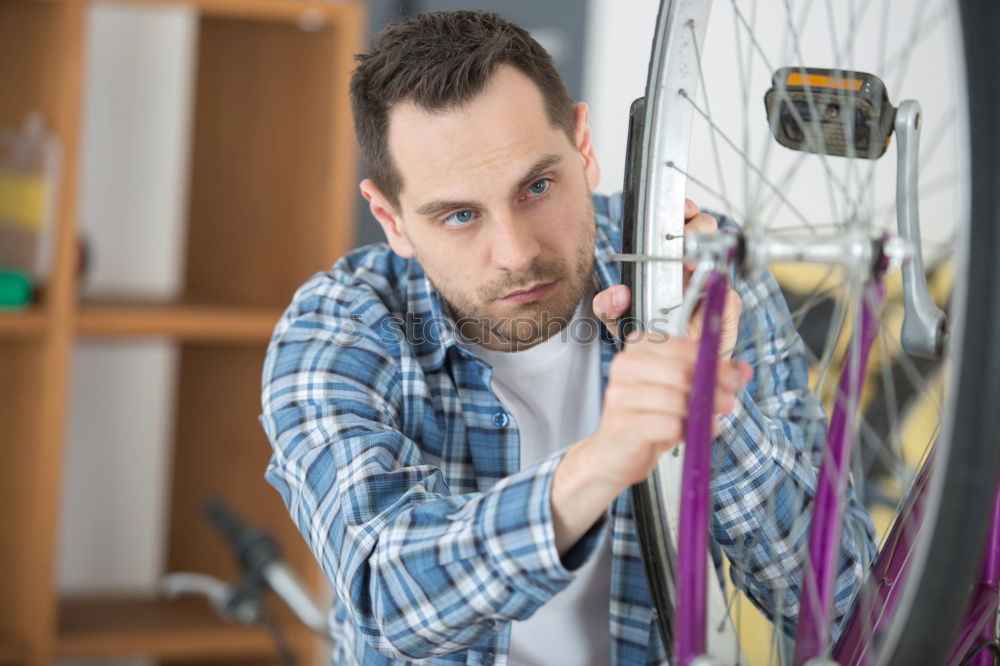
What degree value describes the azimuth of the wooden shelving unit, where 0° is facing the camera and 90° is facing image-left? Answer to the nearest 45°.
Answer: approximately 0°

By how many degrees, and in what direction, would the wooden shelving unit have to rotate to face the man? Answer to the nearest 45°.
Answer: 0° — it already faces them
